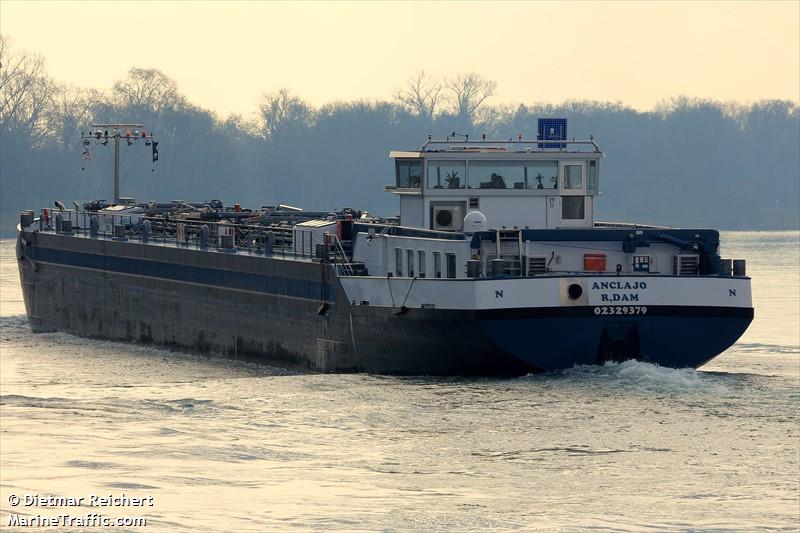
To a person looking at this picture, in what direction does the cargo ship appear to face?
facing away from the viewer and to the left of the viewer

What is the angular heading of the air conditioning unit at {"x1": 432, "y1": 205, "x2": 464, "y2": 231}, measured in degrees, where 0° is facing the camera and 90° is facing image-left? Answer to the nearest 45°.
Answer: approximately 0°
